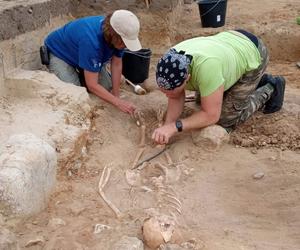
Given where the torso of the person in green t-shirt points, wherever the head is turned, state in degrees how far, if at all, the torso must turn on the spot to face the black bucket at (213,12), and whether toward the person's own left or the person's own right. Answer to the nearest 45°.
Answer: approximately 135° to the person's own right

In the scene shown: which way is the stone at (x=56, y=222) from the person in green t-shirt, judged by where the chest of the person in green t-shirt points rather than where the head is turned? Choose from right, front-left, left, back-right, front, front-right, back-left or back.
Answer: front

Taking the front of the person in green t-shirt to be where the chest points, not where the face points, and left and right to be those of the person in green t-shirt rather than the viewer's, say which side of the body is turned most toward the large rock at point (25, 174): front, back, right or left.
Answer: front

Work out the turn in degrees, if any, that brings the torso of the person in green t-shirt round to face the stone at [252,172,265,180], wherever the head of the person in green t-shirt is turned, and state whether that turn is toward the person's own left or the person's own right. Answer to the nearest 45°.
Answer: approximately 90° to the person's own left

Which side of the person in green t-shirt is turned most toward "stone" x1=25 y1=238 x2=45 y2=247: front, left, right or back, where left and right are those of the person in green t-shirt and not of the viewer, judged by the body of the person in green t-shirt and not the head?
front

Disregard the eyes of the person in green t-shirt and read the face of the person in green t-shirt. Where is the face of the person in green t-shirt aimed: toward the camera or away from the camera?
toward the camera

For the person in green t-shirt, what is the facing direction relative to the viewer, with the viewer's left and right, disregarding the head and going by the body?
facing the viewer and to the left of the viewer

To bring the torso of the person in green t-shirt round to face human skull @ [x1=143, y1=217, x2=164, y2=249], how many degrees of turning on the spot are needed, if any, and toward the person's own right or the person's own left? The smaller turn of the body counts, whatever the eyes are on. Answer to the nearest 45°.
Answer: approximately 45° to the person's own left

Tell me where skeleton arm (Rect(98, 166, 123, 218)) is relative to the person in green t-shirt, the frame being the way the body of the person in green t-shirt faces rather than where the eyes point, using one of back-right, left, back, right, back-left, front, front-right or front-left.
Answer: front

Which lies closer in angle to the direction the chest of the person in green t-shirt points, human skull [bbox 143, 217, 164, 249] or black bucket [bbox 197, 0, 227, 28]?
the human skull

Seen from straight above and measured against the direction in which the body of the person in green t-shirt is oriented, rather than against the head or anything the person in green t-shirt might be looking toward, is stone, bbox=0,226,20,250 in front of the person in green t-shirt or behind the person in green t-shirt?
in front

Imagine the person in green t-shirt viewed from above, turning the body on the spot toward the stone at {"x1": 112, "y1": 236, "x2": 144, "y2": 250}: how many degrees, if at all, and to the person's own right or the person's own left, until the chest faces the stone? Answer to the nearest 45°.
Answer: approximately 45° to the person's own left
